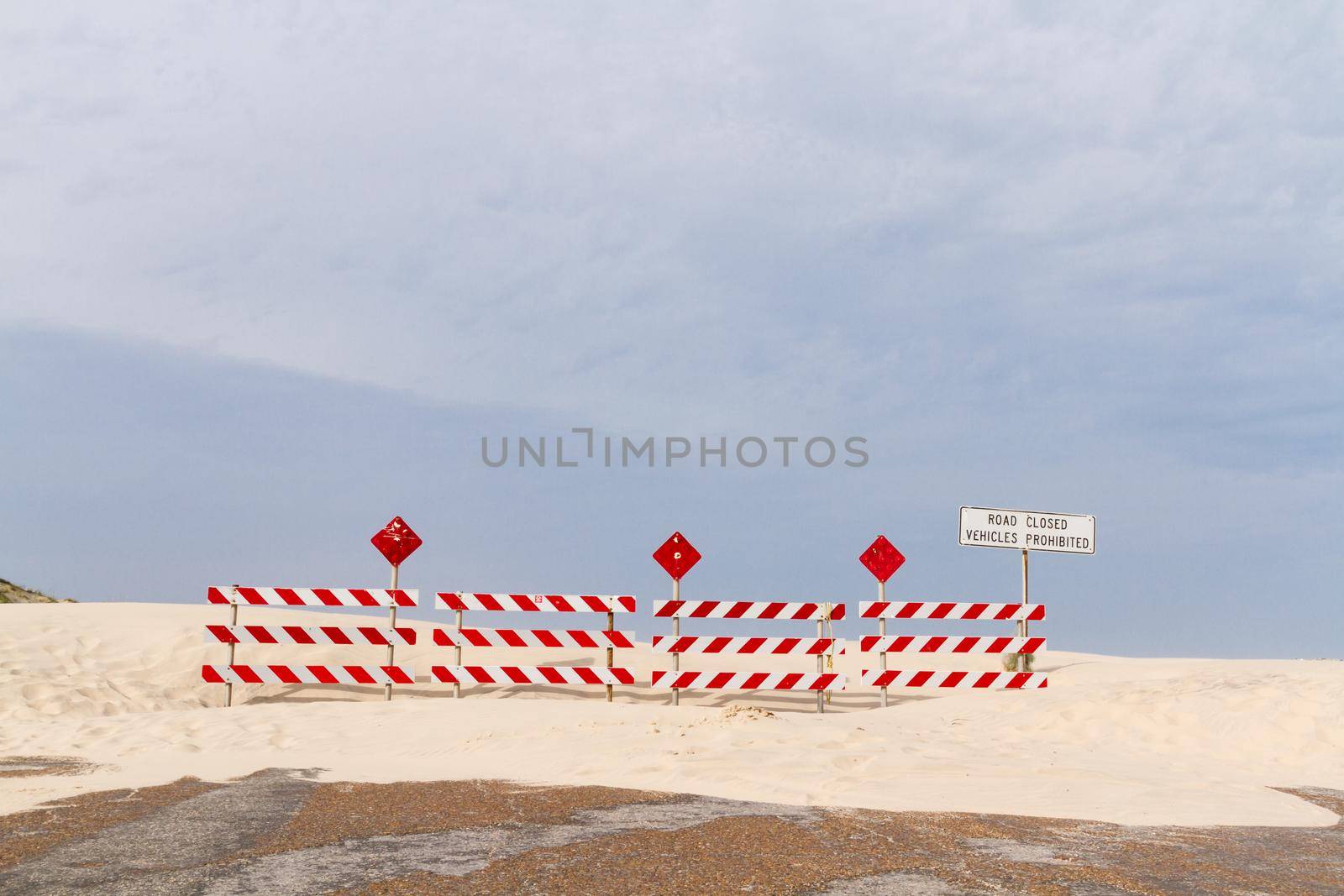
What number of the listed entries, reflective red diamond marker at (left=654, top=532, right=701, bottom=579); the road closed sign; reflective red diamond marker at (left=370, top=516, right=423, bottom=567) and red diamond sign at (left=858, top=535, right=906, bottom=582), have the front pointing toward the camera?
4

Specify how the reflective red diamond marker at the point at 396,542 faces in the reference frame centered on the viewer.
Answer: facing the viewer

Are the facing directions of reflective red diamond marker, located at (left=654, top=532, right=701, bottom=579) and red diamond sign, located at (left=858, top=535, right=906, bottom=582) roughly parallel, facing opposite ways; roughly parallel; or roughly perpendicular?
roughly parallel

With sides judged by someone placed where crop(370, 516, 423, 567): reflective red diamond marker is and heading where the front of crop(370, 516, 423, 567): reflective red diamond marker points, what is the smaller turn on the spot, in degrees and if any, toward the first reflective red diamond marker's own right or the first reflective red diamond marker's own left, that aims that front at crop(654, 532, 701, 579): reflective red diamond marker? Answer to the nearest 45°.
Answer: approximately 90° to the first reflective red diamond marker's own left

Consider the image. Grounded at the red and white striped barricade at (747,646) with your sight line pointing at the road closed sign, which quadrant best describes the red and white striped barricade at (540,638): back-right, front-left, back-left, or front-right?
back-left

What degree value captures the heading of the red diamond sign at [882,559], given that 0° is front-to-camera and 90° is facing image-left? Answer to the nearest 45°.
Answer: approximately 0°

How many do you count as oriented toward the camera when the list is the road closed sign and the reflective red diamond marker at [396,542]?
2

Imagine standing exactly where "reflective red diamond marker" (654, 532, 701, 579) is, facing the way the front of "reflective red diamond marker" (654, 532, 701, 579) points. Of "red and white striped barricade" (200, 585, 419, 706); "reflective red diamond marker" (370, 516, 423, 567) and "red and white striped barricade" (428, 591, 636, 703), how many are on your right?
3

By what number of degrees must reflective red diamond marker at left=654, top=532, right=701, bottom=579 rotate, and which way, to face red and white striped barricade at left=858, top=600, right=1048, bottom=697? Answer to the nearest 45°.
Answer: approximately 90° to its left

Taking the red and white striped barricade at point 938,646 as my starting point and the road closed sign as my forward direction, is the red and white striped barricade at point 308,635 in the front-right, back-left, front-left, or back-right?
back-left

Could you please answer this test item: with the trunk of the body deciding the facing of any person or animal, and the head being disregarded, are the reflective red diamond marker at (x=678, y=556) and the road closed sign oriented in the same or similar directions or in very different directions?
same or similar directions

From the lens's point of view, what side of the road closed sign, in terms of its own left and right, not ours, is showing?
front

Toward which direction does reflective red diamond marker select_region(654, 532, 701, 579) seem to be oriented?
toward the camera

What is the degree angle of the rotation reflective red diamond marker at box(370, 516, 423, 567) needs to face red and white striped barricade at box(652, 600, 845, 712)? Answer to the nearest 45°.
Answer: approximately 90° to its left

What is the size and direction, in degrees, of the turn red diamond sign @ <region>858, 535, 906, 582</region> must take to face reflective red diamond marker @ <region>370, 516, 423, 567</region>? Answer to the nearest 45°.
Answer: approximately 90° to its right

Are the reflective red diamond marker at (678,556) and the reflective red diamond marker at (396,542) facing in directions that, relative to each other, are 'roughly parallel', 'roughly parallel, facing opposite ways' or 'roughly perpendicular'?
roughly parallel
